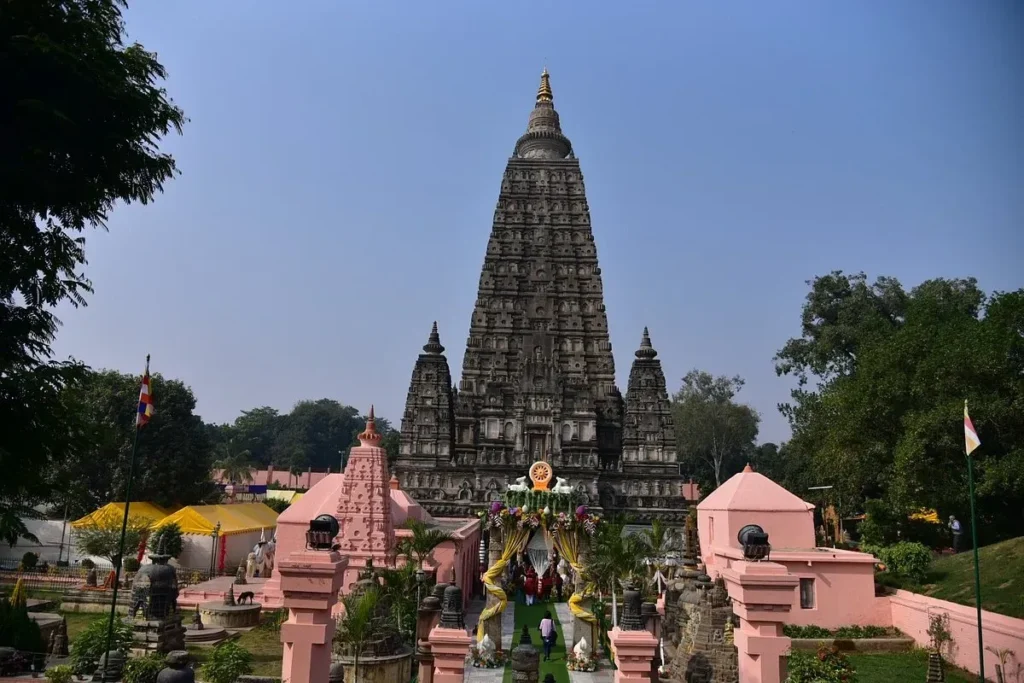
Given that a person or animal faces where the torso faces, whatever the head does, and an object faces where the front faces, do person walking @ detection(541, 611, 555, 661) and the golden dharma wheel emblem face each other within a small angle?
yes

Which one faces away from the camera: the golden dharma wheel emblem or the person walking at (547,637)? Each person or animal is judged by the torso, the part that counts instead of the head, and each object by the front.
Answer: the person walking

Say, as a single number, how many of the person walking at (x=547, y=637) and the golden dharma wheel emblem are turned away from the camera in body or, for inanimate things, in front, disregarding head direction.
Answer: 1

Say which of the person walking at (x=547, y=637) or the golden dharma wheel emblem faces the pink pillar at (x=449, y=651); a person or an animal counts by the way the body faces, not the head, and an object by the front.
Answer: the golden dharma wheel emblem

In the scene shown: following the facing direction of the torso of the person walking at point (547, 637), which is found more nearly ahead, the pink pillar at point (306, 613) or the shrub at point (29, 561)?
the shrub

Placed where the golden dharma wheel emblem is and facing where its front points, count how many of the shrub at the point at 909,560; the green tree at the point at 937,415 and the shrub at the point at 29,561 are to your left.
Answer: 2

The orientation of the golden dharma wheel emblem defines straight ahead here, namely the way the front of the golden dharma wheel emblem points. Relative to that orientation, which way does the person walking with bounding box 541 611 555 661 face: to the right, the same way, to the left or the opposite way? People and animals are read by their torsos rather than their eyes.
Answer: the opposite way

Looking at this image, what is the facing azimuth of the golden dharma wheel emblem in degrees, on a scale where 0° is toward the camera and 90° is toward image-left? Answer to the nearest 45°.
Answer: approximately 0°

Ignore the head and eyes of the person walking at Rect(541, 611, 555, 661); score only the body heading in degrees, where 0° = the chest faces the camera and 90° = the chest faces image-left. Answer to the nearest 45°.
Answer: approximately 180°

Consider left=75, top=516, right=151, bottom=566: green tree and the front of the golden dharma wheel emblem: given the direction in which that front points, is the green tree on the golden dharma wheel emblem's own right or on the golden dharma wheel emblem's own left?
on the golden dharma wheel emblem's own right
